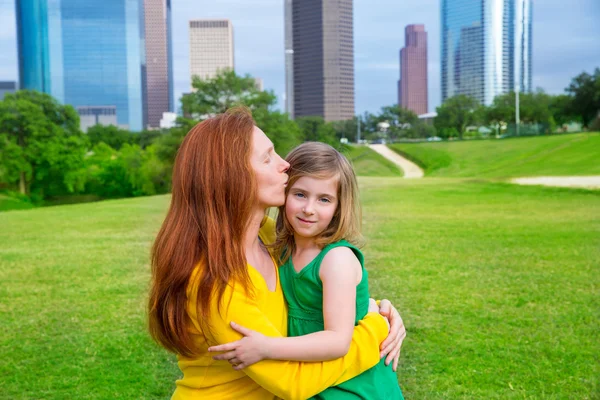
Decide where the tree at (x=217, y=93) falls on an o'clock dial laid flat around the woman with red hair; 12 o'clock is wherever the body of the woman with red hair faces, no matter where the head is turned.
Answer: The tree is roughly at 9 o'clock from the woman with red hair.

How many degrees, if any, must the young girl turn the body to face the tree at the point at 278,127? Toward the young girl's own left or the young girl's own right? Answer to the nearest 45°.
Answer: approximately 135° to the young girl's own right

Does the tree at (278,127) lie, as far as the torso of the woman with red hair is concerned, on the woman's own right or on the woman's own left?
on the woman's own left

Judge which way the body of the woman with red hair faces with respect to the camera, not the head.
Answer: to the viewer's right

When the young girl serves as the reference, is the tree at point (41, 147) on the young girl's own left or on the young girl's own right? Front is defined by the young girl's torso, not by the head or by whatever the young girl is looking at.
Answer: on the young girl's own right

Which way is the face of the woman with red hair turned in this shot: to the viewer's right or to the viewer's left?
to the viewer's right

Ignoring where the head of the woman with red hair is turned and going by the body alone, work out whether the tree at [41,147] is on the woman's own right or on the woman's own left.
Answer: on the woman's own left

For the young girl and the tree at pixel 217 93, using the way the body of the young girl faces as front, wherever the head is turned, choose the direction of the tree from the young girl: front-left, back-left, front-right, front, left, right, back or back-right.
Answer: back-right

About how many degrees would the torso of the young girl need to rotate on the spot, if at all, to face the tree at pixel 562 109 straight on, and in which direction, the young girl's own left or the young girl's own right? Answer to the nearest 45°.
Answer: approximately 135° to the young girl's own right
